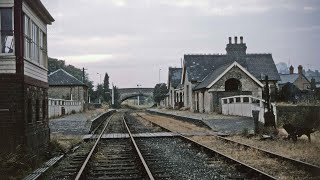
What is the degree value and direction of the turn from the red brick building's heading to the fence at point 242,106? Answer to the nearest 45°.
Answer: approximately 45° to its left

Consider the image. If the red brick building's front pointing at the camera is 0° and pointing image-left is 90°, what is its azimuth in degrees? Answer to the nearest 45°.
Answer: approximately 270°

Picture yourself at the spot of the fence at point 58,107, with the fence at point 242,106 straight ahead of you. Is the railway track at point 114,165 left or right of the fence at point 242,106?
right

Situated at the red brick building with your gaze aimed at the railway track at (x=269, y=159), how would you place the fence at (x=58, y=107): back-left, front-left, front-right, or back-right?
back-left

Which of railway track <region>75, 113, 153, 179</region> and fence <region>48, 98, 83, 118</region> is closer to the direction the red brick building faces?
the railway track

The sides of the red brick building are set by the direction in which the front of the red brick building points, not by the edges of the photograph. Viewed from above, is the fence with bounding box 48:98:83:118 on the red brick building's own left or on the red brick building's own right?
on the red brick building's own left

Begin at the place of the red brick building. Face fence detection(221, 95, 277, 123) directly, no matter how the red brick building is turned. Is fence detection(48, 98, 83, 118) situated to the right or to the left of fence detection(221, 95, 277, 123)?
left
